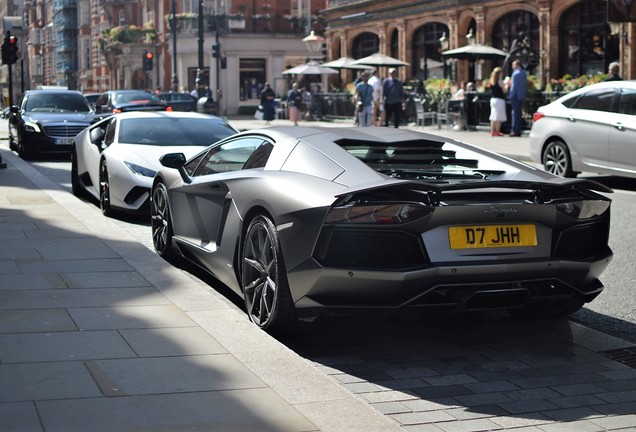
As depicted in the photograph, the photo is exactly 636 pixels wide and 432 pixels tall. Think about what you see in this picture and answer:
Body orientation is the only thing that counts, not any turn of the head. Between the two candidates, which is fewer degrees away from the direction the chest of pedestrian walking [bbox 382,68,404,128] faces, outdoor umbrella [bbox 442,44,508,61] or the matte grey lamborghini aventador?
the matte grey lamborghini aventador

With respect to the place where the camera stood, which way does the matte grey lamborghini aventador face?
facing away from the viewer and to the left of the viewer

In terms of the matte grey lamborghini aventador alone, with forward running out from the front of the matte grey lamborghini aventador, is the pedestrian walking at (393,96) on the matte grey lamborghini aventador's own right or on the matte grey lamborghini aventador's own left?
on the matte grey lamborghini aventador's own right

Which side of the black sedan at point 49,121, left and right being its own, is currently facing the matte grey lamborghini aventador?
front

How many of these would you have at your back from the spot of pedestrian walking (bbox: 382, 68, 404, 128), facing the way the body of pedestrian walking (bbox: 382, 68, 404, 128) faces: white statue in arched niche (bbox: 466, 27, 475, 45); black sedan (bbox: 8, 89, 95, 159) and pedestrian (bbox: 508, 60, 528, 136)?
1

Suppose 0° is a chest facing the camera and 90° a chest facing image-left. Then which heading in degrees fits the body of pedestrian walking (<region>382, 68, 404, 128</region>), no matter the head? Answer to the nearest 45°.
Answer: approximately 0°

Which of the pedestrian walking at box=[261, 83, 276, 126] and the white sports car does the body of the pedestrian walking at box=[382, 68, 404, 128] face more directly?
the white sports car

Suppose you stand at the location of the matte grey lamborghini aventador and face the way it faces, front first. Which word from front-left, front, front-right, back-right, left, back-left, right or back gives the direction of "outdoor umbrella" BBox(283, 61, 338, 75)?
front-right
